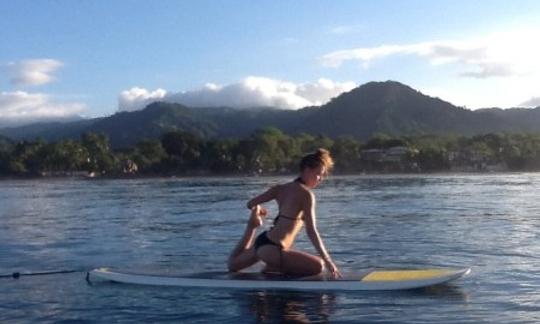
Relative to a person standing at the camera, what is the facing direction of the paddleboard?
facing to the right of the viewer

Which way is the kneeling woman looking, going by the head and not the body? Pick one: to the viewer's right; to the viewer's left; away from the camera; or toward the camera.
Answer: to the viewer's right

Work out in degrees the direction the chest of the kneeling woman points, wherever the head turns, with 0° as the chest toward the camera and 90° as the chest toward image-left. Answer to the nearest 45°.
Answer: approximately 225°
